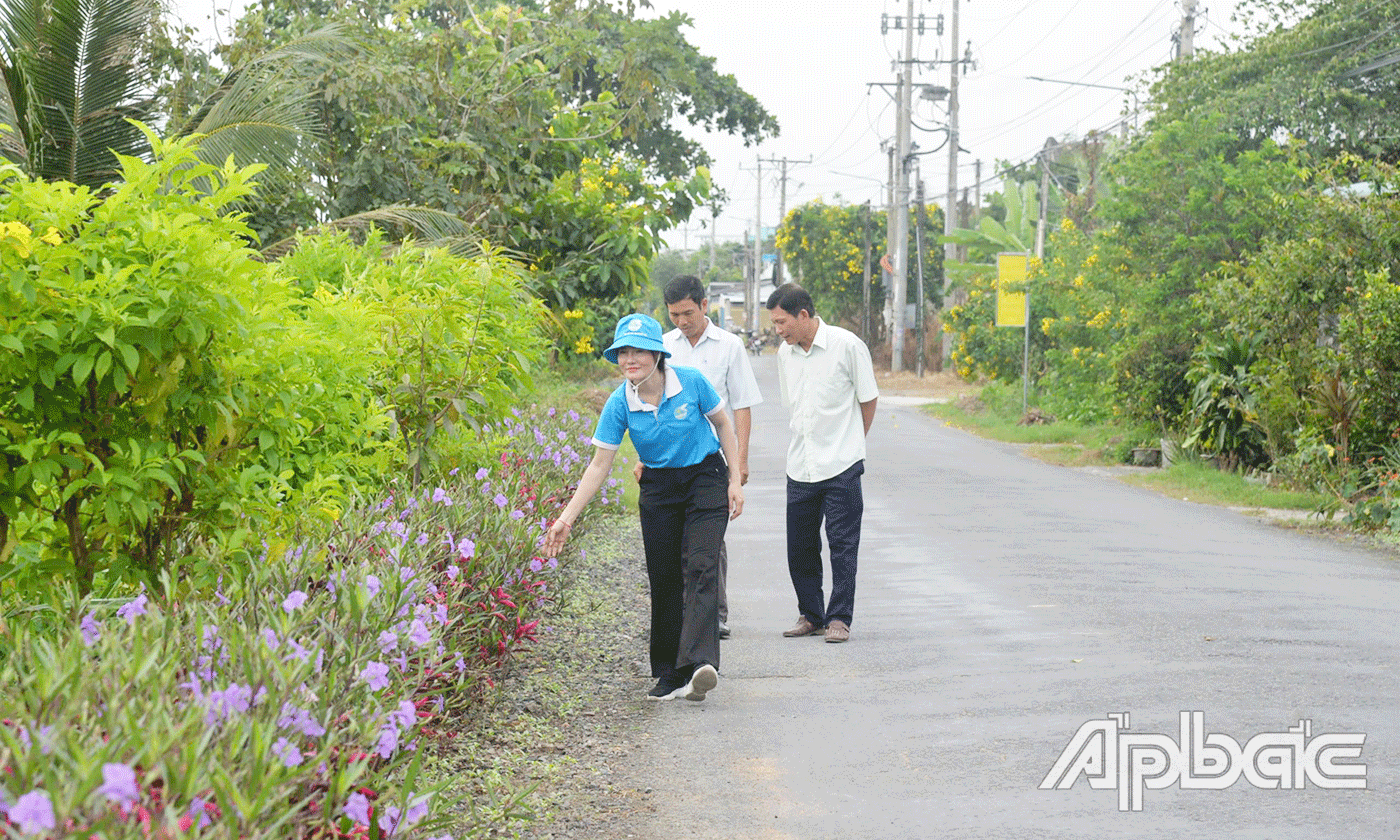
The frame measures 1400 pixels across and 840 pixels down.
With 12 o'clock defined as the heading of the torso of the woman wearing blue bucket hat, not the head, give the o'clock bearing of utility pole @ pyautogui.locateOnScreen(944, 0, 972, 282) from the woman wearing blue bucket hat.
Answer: The utility pole is roughly at 5 o'clock from the woman wearing blue bucket hat.

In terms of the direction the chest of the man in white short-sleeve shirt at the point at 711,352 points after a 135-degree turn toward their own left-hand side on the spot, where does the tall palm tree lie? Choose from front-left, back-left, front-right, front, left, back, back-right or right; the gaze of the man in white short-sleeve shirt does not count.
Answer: back-left

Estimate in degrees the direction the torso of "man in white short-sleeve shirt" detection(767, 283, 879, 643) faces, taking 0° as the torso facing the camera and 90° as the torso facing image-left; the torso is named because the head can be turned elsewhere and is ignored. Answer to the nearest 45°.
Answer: approximately 45°

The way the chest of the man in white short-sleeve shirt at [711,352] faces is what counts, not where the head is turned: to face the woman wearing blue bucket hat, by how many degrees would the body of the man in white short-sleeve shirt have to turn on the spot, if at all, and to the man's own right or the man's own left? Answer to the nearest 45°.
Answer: approximately 45° to the man's own left

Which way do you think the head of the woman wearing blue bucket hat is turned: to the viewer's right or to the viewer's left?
to the viewer's left

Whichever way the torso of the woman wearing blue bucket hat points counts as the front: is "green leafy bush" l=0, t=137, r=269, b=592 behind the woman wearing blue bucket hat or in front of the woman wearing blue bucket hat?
in front

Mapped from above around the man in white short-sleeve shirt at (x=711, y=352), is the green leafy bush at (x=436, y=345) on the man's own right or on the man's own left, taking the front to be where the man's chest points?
on the man's own right

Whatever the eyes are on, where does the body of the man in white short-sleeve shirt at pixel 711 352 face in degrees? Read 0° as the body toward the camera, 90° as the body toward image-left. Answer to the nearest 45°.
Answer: approximately 45°

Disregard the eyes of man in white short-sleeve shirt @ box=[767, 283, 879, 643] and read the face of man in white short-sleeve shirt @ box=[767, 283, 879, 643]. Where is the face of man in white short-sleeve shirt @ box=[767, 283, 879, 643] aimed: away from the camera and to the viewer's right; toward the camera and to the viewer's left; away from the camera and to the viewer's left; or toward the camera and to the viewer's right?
toward the camera and to the viewer's left

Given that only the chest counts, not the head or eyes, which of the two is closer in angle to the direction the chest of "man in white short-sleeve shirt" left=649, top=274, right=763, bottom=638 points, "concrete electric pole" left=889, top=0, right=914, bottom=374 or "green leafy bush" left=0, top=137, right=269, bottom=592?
the green leafy bush

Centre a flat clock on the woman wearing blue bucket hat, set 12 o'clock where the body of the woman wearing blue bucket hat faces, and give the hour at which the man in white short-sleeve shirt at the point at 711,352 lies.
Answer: The man in white short-sleeve shirt is roughly at 5 o'clock from the woman wearing blue bucket hat.

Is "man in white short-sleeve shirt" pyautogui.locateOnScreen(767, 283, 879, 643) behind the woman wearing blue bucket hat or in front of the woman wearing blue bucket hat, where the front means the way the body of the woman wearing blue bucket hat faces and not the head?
behind

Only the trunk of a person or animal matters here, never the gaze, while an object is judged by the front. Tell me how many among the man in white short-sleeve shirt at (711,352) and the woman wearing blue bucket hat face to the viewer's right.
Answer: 0
